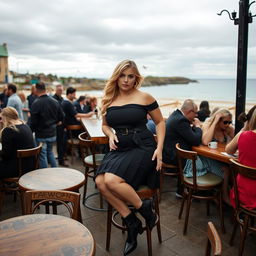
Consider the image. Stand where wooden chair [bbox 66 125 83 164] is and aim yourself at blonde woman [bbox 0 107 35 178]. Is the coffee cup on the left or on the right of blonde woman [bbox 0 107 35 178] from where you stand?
left

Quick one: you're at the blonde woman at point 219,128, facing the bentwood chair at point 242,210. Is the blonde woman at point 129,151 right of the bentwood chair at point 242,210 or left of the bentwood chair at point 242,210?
right

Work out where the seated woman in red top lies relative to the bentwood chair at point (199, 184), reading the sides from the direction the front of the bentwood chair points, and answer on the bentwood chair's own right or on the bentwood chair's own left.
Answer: on the bentwood chair's own right

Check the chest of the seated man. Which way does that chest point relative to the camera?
to the viewer's right
